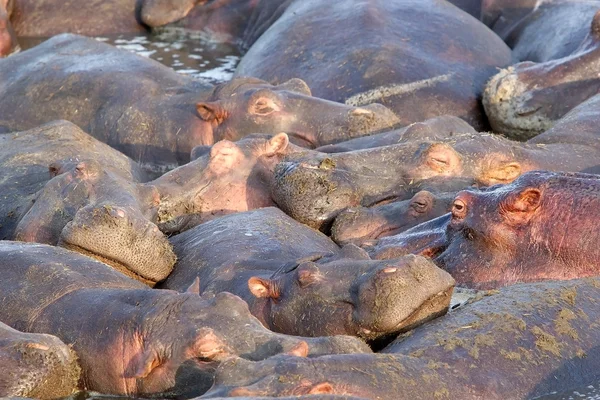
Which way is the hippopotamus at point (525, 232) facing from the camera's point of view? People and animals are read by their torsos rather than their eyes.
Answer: to the viewer's left

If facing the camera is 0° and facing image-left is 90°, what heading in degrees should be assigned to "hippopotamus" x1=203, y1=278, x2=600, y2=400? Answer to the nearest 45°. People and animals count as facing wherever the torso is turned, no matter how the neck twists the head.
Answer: approximately 90°

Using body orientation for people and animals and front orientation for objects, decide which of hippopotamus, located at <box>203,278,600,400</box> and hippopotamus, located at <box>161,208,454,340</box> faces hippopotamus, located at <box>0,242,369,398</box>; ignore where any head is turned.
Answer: hippopotamus, located at <box>203,278,600,400</box>

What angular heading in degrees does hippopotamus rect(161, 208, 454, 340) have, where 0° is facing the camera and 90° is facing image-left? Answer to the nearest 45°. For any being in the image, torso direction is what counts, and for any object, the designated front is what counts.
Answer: approximately 315°

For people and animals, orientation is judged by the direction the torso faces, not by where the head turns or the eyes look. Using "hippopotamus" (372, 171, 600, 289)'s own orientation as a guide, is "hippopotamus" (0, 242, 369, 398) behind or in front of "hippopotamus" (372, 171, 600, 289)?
in front

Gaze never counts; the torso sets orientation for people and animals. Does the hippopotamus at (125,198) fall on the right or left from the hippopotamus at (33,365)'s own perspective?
on its left

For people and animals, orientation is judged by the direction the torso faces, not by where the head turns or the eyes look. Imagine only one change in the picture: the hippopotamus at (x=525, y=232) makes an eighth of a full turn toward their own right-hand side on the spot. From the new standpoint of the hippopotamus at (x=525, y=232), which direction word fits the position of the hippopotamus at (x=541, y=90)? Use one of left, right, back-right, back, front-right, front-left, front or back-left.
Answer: front-right

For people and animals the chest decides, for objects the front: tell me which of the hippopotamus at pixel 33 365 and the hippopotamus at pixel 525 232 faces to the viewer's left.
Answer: the hippopotamus at pixel 525 232

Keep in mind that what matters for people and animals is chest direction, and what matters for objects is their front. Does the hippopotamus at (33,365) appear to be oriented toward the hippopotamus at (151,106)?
no
